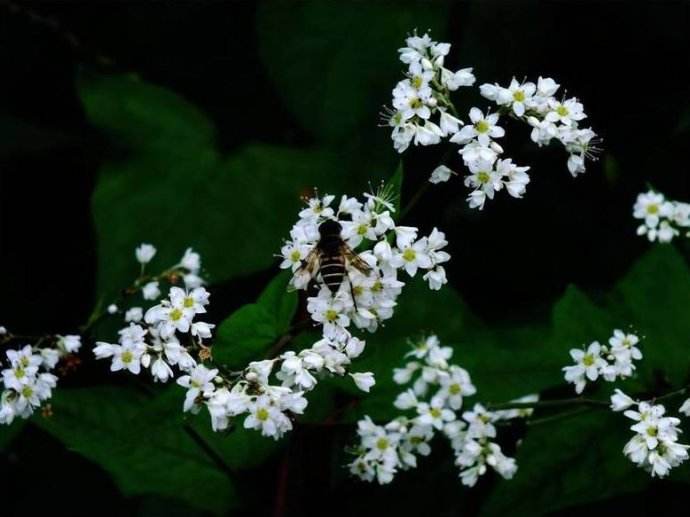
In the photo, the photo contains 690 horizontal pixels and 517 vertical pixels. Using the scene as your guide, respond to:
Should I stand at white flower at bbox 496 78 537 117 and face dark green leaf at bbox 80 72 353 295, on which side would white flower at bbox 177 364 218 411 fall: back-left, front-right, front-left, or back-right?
front-left

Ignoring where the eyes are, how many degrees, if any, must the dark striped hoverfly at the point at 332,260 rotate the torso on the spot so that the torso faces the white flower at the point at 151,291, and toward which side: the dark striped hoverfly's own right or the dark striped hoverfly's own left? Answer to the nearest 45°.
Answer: approximately 45° to the dark striped hoverfly's own left

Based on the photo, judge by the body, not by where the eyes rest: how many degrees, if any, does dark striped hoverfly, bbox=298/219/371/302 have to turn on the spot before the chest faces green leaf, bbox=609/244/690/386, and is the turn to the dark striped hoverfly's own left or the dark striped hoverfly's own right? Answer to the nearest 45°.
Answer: approximately 45° to the dark striped hoverfly's own right

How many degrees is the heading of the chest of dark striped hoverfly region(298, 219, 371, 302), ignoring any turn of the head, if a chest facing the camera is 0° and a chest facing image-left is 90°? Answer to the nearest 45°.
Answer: approximately 180°

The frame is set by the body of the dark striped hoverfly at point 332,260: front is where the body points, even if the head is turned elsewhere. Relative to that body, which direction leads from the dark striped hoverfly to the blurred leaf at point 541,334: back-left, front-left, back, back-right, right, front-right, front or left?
front-right
